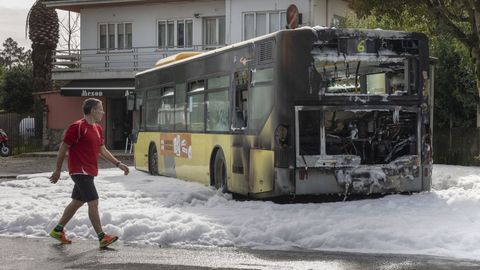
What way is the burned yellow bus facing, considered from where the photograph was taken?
facing away from the viewer and to the left of the viewer

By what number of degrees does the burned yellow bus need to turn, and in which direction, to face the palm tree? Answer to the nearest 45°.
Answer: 0° — it already faces it

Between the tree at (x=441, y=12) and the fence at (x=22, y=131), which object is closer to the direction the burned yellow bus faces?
the fence
